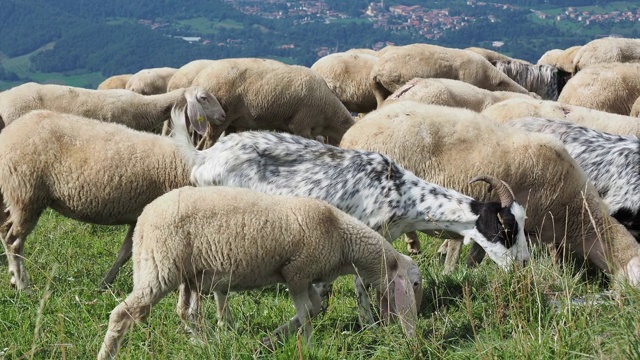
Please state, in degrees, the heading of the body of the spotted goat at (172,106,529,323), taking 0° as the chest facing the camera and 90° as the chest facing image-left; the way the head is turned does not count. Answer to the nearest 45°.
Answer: approximately 270°

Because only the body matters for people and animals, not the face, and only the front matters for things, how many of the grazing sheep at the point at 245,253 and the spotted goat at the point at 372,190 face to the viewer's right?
2

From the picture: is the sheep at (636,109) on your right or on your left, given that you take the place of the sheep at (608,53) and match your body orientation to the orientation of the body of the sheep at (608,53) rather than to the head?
on your right

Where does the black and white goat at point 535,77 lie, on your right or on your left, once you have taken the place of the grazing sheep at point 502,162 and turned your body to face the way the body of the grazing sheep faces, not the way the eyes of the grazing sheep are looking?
on your left

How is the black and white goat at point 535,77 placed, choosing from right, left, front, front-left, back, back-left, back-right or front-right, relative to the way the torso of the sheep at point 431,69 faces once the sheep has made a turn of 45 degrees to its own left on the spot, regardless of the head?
front

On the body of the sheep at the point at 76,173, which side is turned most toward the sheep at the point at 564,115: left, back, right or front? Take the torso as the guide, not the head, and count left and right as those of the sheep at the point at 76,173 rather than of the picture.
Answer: front

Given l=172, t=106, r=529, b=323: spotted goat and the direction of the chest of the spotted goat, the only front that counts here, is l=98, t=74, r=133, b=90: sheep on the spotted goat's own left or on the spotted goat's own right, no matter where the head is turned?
on the spotted goat's own left

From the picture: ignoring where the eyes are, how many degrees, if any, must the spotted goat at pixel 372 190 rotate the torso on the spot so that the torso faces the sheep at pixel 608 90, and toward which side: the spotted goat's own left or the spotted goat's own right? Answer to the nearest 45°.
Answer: approximately 45° to the spotted goat's own left

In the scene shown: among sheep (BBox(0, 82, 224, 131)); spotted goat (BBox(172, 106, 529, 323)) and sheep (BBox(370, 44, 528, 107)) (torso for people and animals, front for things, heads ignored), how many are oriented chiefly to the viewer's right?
3

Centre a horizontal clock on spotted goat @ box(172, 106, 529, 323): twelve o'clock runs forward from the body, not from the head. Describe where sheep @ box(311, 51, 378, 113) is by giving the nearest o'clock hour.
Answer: The sheep is roughly at 9 o'clock from the spotted goat.

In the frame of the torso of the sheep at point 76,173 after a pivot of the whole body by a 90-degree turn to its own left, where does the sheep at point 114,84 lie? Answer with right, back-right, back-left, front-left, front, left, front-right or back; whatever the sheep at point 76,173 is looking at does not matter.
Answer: front
